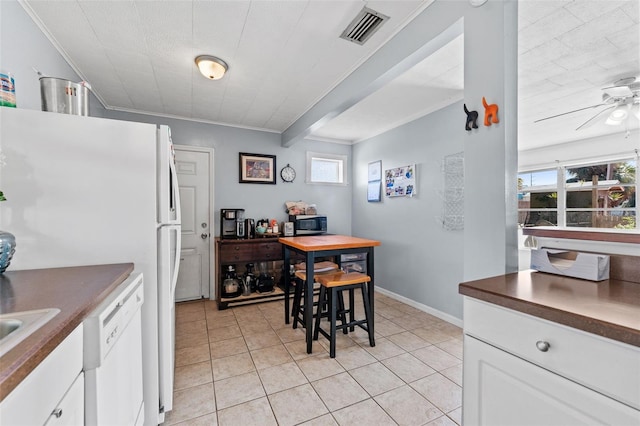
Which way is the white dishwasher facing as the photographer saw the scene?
facing to the right of the viewer

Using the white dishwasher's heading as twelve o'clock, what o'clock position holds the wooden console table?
The wooden console table is roughly at 10 o'clock from the white dishwasher.

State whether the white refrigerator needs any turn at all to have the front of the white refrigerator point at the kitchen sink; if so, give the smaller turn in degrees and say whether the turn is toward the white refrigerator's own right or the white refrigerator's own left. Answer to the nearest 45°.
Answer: approximately 90° to the white refrigerator's own right

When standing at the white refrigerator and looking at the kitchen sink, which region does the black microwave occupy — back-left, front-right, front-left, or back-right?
back-left

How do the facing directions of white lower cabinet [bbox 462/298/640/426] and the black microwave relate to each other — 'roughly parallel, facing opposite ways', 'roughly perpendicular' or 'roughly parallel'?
roughly perpendicular

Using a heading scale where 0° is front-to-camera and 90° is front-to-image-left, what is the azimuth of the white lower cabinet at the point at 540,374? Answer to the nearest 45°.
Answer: approximately 45°

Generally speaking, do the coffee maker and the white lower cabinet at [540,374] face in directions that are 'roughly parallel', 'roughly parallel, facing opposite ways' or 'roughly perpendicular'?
roughly perpendicular

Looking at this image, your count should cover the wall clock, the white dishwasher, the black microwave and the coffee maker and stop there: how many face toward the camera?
3

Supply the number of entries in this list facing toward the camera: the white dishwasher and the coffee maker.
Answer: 1

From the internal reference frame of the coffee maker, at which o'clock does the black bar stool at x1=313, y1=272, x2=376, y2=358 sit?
The black bar stool is roughly at 11 o'clock from the coffee maker.
